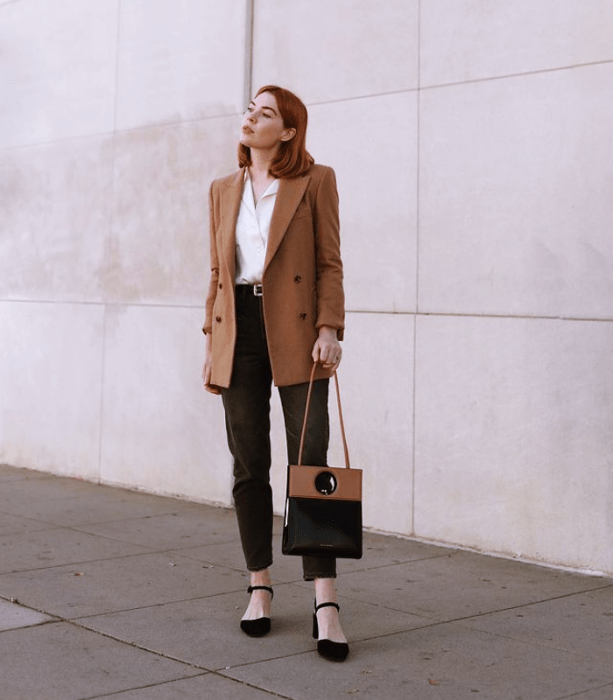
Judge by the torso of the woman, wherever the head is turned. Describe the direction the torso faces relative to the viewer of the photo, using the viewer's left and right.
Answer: facing the viewer and to the left of the viewer
